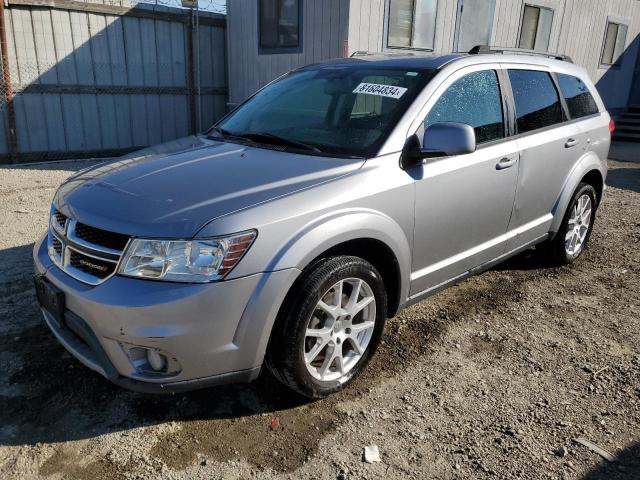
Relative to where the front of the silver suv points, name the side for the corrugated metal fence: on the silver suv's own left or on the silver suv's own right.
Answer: on the silver suv's own right

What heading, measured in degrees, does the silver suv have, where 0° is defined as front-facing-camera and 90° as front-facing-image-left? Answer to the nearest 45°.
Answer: approximately 45°
